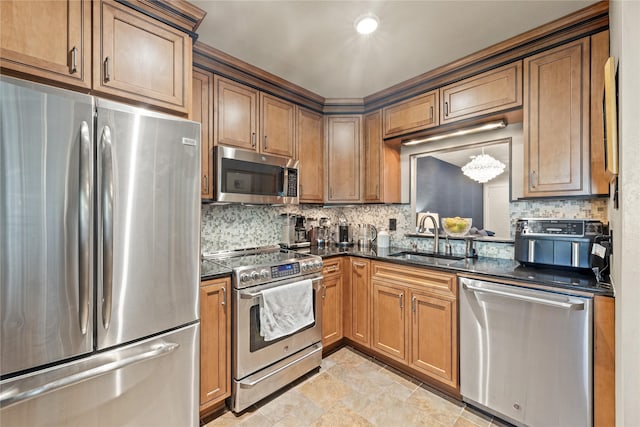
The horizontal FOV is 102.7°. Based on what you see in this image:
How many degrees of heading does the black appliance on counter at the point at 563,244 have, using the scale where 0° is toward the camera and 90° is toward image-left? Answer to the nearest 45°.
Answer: approximately 0°

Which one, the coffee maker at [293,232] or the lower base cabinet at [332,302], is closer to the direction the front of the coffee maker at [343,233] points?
the lower base cabinet

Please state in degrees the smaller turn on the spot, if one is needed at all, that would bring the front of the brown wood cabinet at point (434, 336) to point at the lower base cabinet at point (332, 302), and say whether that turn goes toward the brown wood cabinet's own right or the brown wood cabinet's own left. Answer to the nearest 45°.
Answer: approximately 45° to the brown wood cabinet's own right

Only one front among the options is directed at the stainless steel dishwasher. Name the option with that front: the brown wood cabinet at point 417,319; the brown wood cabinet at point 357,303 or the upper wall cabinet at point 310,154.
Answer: the upper wall cabinet

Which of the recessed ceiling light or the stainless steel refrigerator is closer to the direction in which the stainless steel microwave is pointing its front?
the recessed ceiling light

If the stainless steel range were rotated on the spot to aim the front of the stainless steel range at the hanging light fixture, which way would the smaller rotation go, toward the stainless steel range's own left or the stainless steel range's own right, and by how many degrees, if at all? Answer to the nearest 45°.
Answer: approximately 45° to the stainless steel range's own left

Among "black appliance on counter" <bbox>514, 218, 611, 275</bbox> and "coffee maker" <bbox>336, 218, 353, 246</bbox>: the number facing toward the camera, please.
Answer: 2

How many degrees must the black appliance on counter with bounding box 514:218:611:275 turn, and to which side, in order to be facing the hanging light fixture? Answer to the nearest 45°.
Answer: approximately 135° to its right

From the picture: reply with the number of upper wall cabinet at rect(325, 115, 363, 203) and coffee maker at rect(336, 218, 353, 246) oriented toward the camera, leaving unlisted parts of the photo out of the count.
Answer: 2

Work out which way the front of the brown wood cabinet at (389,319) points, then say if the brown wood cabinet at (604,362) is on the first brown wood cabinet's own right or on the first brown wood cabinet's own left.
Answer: on the first brown wood cabinet's own left

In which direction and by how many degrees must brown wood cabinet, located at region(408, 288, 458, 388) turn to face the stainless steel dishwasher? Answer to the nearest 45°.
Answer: approximately 90° to its left
